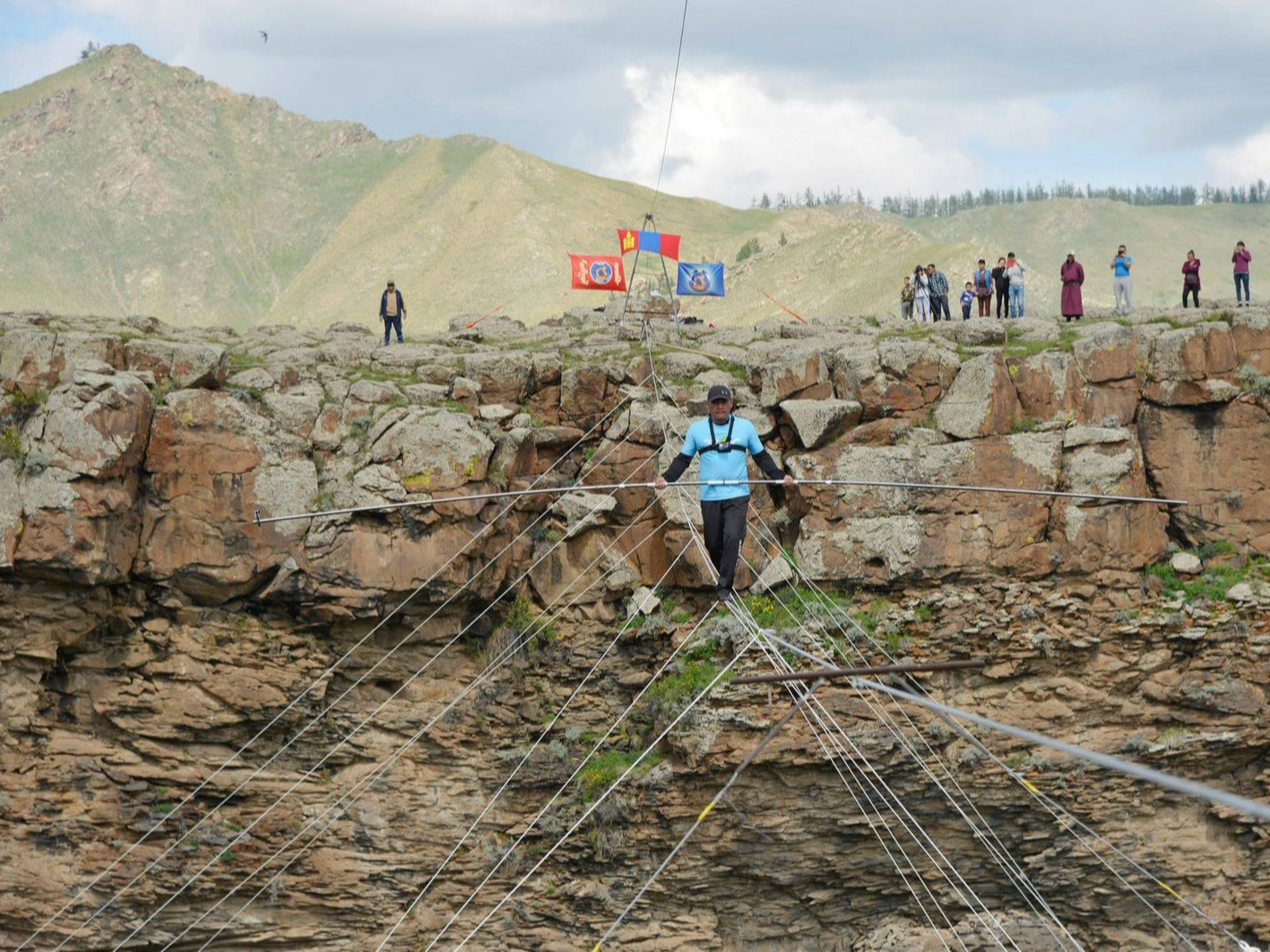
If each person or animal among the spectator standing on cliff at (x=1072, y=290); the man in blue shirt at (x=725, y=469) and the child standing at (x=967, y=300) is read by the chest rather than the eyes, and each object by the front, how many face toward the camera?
3

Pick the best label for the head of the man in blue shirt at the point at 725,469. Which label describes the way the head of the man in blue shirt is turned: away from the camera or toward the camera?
toward the camera

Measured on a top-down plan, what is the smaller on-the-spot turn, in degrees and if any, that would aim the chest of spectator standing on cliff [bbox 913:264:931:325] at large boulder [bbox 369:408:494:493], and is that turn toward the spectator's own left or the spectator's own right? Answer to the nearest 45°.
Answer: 0° — they already face it

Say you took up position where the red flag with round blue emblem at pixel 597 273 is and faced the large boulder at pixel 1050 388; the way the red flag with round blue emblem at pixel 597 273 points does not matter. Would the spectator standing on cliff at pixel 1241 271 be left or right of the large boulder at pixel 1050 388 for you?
left

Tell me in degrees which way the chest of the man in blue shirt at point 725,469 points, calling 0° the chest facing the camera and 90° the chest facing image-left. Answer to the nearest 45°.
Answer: approximately 0°

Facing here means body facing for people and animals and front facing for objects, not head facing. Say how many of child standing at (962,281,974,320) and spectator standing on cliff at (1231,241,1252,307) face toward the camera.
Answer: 2

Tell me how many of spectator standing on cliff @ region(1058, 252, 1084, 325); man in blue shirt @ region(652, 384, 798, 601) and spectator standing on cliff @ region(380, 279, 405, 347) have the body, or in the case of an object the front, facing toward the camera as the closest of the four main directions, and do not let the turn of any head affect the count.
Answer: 3

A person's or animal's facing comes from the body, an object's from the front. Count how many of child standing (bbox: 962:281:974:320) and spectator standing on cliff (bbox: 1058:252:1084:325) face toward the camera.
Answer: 2

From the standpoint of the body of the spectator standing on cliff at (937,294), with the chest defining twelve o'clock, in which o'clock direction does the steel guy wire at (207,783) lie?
The steel guy wire is roughly at 12 o'clock from the spectator standing on cliff.

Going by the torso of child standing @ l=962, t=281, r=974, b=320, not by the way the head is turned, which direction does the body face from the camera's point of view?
toward the camera

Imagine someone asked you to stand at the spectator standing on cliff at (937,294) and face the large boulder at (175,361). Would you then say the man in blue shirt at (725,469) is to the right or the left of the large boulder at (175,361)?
left

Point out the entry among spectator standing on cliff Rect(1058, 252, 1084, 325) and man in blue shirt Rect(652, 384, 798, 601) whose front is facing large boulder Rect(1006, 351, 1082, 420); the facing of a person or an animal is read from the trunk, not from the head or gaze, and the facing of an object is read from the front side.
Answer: the spectator standing on cliff

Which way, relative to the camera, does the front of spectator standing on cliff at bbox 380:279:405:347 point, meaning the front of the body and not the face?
toward the camera

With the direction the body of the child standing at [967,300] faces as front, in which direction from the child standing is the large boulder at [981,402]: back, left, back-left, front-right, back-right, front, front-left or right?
front

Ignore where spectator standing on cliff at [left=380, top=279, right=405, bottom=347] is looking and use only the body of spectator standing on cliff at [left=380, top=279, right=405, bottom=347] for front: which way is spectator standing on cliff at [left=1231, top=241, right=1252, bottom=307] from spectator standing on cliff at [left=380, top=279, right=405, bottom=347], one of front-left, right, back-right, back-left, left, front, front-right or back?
left

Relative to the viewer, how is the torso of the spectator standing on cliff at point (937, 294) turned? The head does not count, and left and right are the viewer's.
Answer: facing the viewer and to the left of the viewer

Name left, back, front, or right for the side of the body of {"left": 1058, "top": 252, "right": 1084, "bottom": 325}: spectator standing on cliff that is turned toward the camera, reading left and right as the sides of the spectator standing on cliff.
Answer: front
